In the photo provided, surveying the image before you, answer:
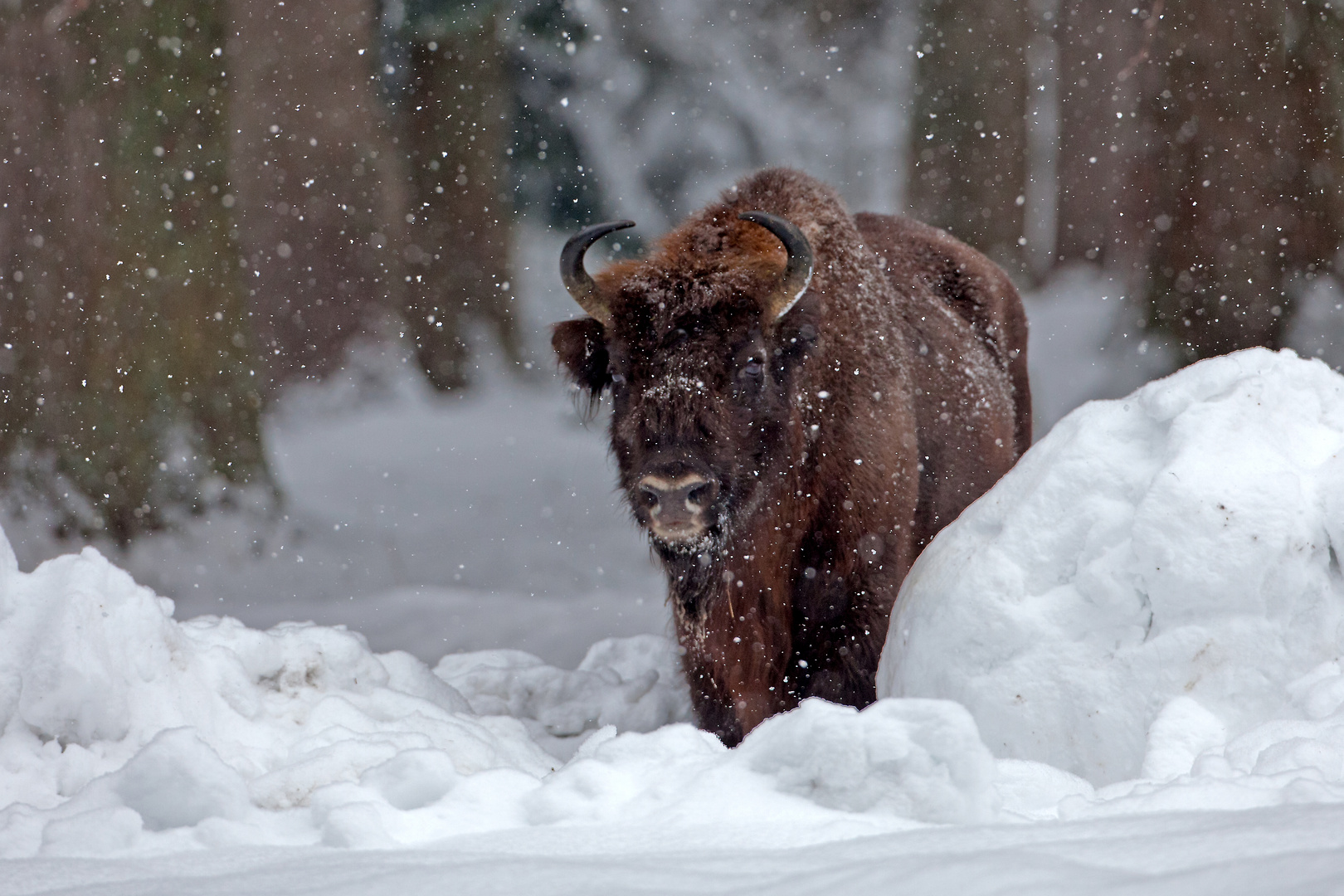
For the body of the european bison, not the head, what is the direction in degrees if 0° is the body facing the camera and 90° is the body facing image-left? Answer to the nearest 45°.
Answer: approximately 45°
